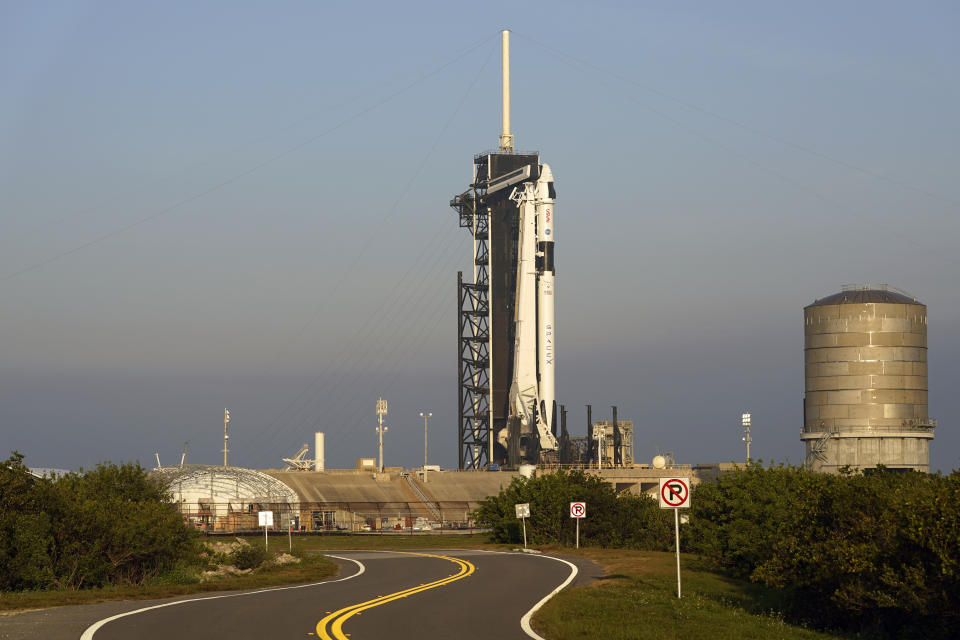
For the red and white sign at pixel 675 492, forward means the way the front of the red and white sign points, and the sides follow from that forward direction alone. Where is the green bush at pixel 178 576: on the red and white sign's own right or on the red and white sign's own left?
on the red and white sign's own right

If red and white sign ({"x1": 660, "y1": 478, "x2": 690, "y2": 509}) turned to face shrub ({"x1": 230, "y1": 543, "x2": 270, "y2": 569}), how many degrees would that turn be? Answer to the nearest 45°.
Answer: approximately 135° to its right

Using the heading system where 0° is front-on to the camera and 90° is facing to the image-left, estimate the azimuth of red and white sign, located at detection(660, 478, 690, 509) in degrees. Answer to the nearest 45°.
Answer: approximately 0°
